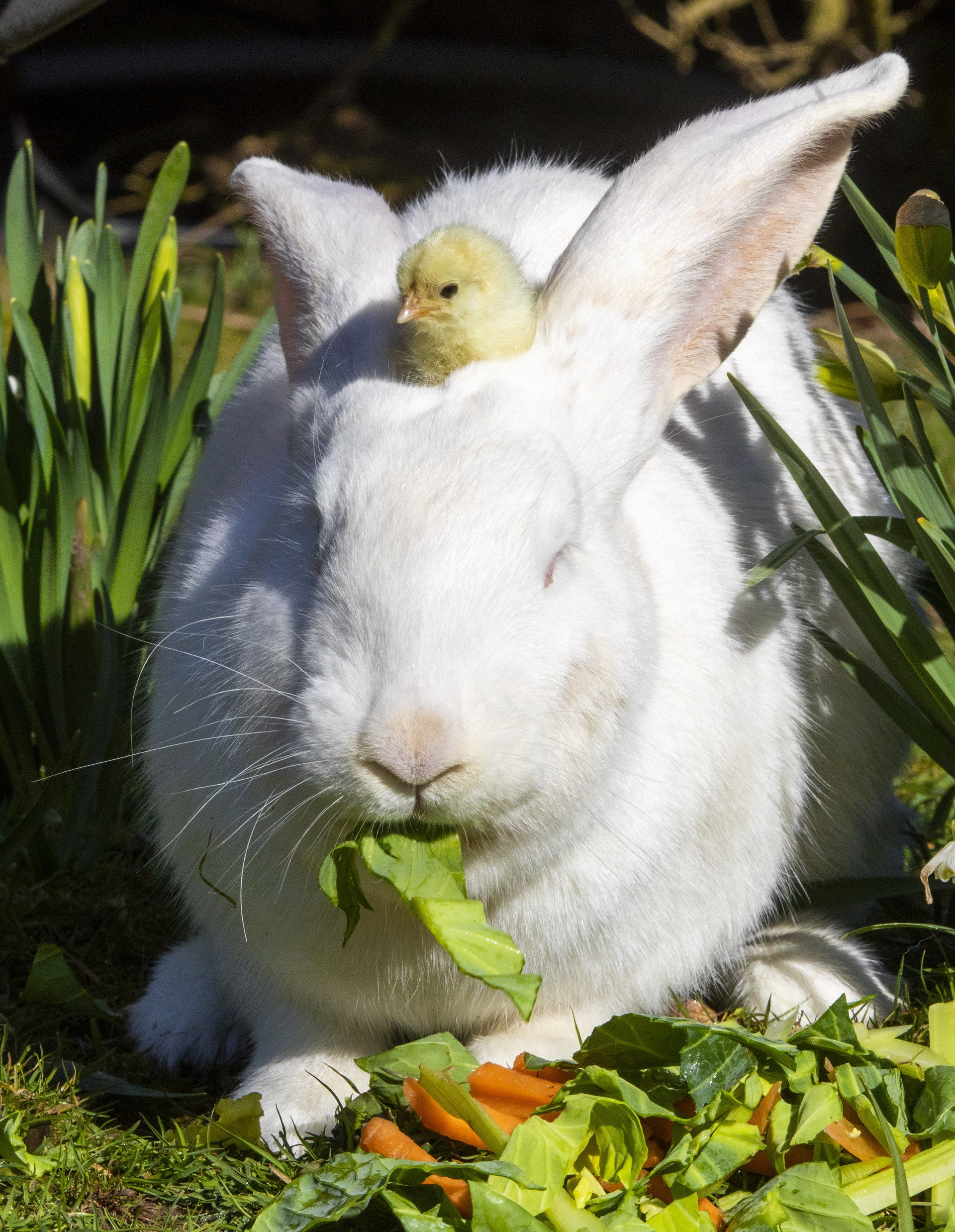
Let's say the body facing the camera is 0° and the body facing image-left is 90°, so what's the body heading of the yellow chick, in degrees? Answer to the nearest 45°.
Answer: approximately 45°

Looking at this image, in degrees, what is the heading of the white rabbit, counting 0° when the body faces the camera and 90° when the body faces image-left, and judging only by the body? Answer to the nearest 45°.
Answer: approximately 0°

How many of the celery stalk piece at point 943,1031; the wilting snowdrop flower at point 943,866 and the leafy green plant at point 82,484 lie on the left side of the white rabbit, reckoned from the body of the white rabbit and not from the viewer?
2
